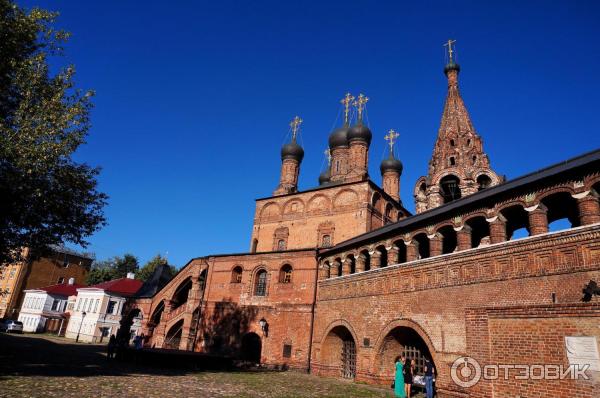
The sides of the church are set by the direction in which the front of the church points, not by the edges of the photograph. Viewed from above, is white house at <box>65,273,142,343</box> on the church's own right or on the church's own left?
on the church's own right

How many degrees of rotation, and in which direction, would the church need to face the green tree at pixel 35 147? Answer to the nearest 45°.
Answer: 0° — it already faces it

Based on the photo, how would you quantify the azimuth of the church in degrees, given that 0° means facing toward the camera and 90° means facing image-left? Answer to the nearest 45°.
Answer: approximately 45°

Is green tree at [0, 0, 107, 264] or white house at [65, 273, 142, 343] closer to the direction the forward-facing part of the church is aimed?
the green tree

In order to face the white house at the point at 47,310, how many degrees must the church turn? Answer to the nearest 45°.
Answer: approximately 90° to its right

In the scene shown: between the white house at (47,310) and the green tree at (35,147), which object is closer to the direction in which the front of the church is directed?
the green tree
